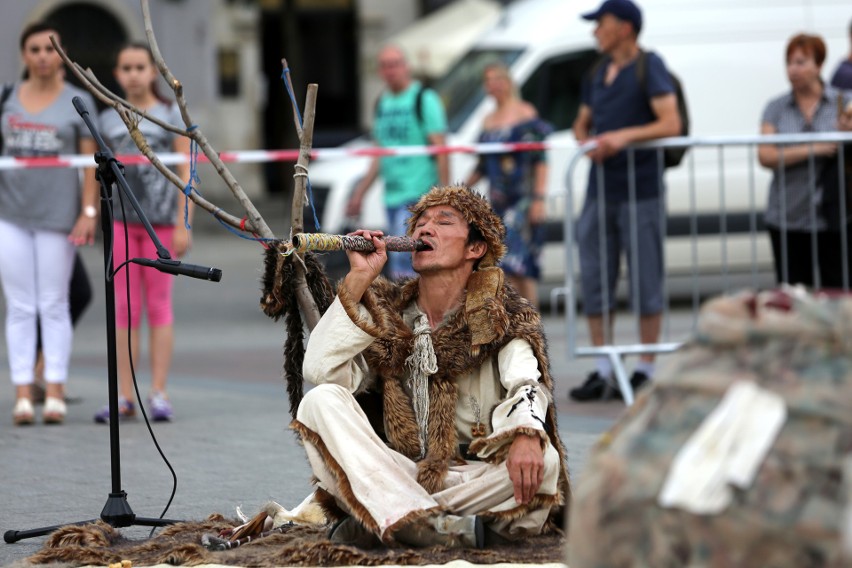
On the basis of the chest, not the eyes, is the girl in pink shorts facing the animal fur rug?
yes

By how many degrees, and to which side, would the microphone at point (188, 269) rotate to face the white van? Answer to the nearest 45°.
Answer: approximately 45° to its left

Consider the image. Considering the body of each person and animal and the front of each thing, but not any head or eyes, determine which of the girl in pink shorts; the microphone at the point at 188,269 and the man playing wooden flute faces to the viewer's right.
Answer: the microphone

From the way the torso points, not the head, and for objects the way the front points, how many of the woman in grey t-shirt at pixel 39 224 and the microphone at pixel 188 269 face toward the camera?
1

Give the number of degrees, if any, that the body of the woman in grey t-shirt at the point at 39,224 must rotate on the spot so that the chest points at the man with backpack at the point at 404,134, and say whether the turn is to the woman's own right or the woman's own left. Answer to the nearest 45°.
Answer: approximately 135° to the woman's own left

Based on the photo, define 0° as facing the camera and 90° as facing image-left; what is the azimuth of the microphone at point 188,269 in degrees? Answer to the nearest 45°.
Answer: approximately 270°

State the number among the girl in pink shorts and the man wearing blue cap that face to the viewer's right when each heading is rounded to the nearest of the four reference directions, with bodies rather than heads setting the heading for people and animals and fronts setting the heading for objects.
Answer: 0

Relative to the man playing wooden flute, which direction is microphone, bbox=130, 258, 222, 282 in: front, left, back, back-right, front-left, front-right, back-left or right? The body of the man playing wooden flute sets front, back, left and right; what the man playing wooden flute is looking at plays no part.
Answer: front-right

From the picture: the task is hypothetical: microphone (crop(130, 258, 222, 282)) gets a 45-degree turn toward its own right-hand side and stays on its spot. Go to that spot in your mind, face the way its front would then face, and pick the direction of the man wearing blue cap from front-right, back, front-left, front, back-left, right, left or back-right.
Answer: left

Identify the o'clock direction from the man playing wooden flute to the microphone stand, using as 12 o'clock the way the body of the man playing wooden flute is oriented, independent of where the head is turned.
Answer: The microphone stand is roughly at 2 o'clock from the man playing wooden flute.

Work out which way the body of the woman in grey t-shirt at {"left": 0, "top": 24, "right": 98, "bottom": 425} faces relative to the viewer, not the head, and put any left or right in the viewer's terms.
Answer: facing the viewer

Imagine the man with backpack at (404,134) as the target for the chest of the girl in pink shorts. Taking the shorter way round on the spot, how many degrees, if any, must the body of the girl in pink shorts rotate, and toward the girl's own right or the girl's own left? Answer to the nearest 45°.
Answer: approximately 135° to the girl's own left

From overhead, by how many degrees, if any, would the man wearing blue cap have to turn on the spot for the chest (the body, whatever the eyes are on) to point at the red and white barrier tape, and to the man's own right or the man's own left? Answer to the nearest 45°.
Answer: approximately 45° to the man's own right
